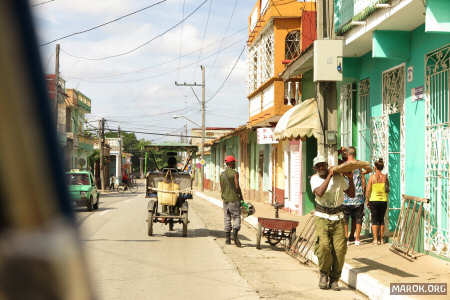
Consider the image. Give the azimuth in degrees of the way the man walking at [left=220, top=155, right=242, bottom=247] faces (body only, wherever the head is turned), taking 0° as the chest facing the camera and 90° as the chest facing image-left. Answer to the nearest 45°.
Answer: approximately 180°

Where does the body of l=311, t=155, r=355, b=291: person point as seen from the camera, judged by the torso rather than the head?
toward the camera

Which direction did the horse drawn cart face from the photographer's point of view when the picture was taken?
facing away from the viewer

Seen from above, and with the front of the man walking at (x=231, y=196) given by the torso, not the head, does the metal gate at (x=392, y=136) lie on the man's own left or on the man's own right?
on the man's own right

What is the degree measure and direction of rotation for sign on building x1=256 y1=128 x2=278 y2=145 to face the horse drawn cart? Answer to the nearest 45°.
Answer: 0° — it already faces it

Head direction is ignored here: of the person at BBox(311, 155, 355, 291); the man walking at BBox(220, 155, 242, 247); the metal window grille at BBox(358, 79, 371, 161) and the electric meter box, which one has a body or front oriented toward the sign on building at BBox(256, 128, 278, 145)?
the man walking
